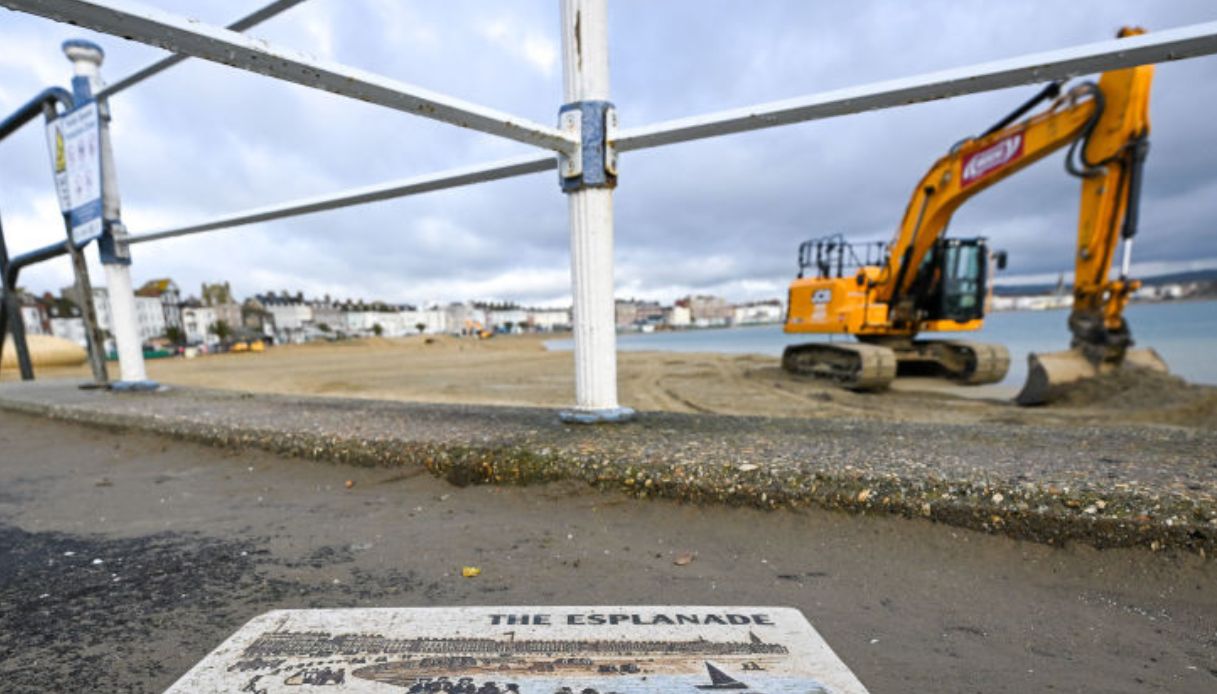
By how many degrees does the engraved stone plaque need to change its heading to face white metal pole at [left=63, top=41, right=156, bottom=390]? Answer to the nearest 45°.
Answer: approximately 135° to its right

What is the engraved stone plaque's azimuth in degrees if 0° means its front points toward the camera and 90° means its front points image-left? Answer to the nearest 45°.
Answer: approximately 0°

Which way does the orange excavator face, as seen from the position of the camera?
facing the viewer and to the right of the viewer

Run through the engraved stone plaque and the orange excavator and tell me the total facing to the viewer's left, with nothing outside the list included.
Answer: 0
